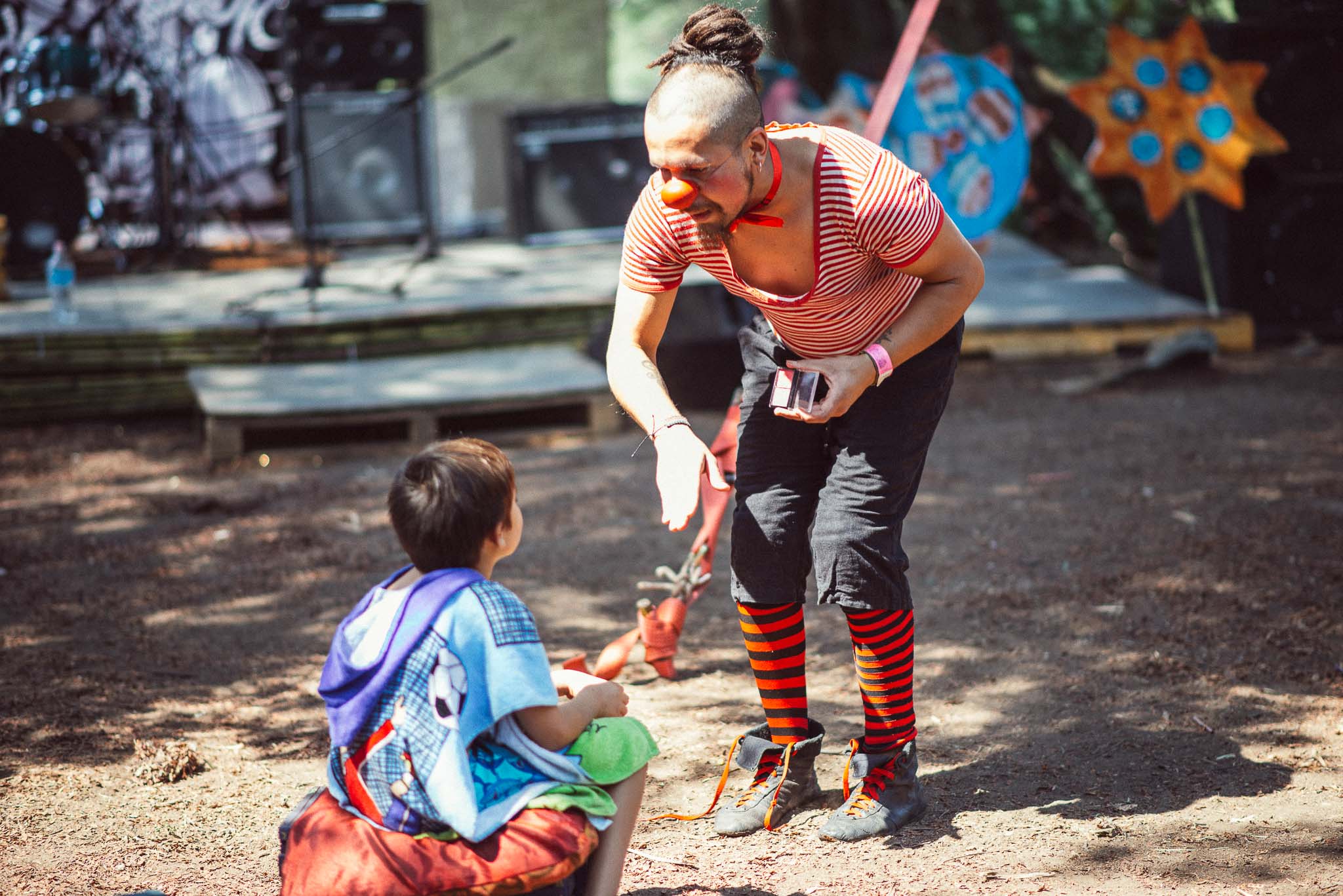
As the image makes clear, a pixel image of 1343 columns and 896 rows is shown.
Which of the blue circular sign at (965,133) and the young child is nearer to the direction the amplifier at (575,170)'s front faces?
the young child

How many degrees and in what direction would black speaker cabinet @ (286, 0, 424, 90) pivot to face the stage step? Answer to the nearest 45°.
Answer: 0° — it already faces it

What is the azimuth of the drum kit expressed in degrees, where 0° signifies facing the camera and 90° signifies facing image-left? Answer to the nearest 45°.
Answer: approximately 0°

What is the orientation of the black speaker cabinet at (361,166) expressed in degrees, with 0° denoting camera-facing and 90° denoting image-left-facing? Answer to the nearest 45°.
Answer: approximately 0°

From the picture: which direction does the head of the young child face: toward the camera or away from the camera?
away from the camera
